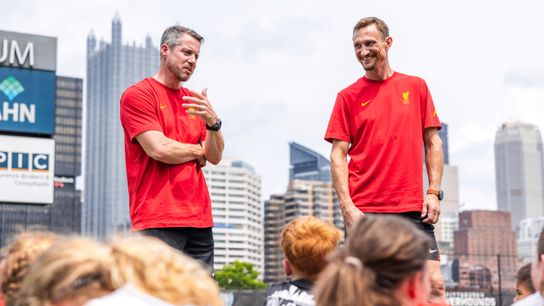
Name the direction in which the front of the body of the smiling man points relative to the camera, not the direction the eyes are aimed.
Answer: toward the camera

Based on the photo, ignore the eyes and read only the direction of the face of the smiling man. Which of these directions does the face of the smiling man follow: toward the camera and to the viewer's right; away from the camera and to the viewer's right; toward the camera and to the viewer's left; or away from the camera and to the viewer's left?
toward the camera and to the viewer's left

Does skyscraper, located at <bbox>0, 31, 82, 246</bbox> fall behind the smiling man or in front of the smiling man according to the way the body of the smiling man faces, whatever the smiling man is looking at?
behind

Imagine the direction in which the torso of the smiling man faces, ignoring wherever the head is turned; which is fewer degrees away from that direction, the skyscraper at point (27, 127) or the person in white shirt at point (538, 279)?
the person in white shirt

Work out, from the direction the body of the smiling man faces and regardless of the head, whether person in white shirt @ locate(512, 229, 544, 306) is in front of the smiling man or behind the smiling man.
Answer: in front
